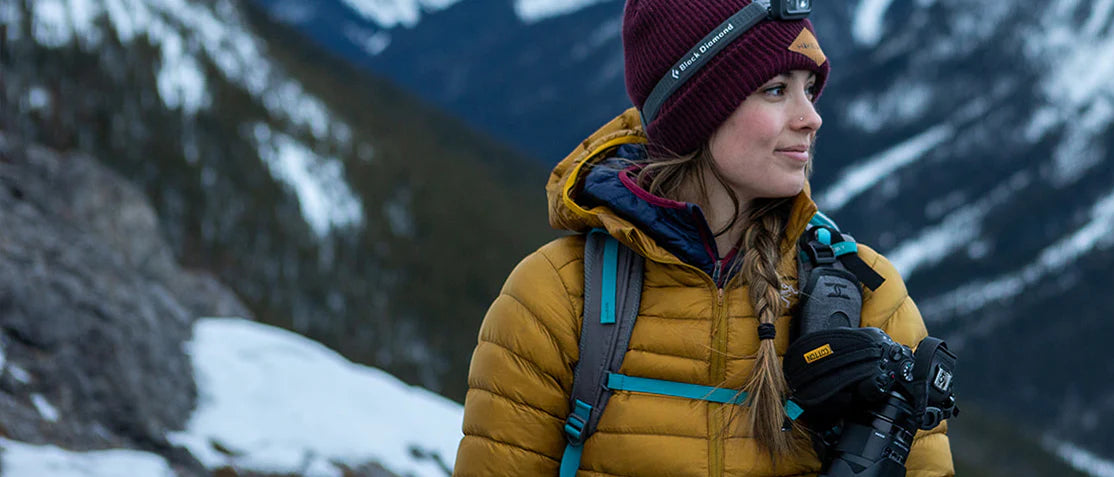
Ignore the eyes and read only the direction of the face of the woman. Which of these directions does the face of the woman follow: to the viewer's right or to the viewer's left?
to the viewer's right

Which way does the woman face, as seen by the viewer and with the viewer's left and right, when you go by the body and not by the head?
facing the viewer and to the right of the viewer
